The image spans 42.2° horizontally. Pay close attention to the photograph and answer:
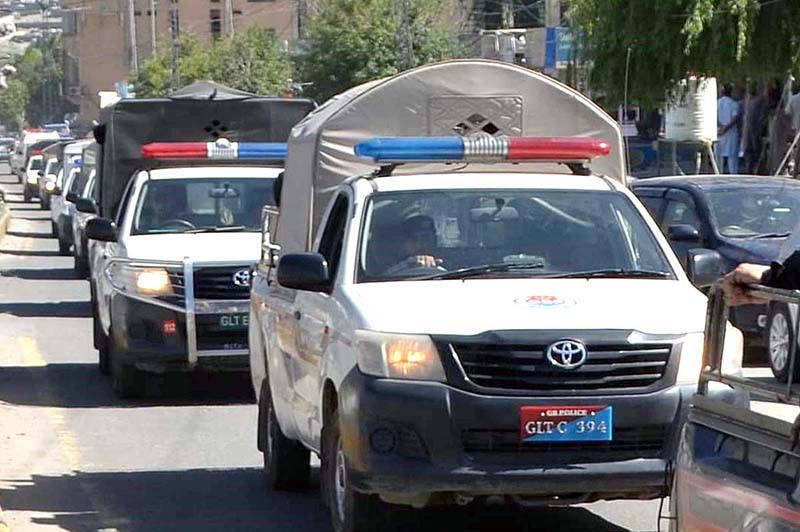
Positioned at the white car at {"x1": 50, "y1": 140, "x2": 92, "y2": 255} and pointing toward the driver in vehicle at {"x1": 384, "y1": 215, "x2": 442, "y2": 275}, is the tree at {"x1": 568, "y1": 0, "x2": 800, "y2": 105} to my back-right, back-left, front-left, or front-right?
front-left

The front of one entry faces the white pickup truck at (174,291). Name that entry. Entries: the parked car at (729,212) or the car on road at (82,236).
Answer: the car on road at (82,236)

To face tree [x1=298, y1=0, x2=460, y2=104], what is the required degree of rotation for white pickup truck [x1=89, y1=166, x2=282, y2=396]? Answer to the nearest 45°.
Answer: approximately 180°

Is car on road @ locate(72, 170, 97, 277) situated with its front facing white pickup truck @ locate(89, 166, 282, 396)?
yes

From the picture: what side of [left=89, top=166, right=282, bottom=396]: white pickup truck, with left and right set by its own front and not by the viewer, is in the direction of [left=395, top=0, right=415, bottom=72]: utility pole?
back

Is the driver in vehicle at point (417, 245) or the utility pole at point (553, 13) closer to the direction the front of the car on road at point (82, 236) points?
the driver in vehicle

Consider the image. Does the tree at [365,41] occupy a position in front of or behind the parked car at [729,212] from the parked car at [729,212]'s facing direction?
behind

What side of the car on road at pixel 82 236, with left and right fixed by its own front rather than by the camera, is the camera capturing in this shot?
front

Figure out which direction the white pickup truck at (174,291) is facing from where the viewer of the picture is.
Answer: facing the viewer

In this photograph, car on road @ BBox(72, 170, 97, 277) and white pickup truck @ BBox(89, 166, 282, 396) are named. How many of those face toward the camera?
2

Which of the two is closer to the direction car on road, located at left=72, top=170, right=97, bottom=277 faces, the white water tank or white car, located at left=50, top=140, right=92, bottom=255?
the white water tank
